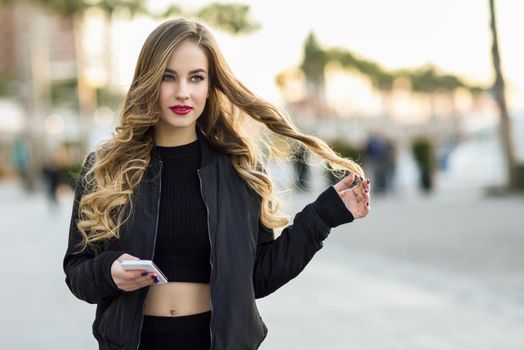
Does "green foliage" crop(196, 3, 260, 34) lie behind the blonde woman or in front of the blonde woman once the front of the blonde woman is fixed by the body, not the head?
behind

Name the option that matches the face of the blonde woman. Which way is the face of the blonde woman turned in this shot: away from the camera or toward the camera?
toward the camera

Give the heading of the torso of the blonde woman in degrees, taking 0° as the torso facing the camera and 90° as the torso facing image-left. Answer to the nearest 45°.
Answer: approximately 0°

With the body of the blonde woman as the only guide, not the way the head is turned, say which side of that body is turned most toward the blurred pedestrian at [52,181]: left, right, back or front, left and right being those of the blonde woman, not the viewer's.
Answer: back

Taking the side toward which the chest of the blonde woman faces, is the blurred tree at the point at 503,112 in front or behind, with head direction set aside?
behind

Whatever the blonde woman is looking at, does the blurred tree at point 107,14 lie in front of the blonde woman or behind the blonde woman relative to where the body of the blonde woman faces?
behind
